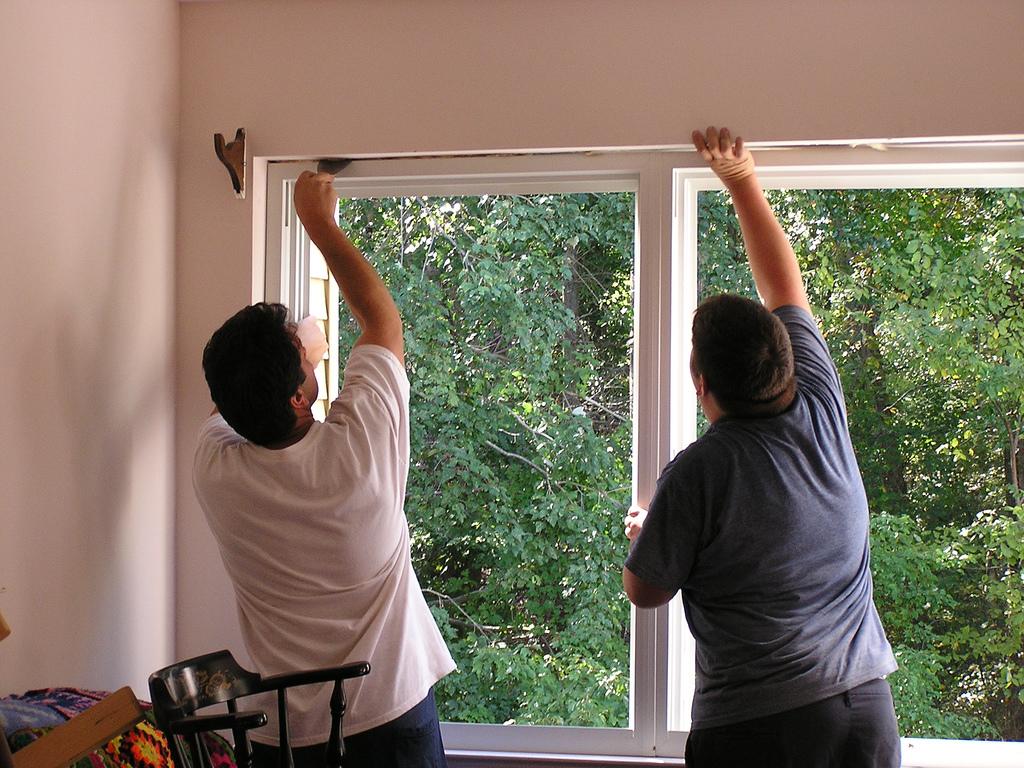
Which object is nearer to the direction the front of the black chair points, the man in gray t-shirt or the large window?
the man in gray t-shirt

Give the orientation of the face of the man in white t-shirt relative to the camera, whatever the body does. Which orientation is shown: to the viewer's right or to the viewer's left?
to the viewer's right

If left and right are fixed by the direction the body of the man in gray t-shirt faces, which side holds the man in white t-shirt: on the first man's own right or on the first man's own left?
on the first man's own left

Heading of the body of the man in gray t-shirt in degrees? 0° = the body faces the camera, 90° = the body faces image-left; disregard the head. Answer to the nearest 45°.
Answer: approximately 135°

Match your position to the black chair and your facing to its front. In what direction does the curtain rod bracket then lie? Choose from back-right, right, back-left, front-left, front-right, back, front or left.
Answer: back-left

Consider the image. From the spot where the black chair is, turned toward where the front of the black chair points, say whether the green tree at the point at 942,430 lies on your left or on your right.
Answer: on your left

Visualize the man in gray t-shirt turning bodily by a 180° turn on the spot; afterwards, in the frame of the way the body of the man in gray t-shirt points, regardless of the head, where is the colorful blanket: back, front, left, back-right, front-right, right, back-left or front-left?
front-right

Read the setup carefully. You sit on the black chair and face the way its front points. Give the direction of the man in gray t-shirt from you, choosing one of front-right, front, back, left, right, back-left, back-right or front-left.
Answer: front-left

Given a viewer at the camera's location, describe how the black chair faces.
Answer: facing the viewer and to the right of the viewer

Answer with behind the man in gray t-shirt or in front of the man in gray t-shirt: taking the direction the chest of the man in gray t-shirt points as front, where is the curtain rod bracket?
in front

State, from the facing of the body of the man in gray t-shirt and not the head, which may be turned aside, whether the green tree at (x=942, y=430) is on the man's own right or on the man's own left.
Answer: on the man's own right
